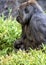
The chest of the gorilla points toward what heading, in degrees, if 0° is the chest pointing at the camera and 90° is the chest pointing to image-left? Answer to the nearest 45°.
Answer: approximately 90°
